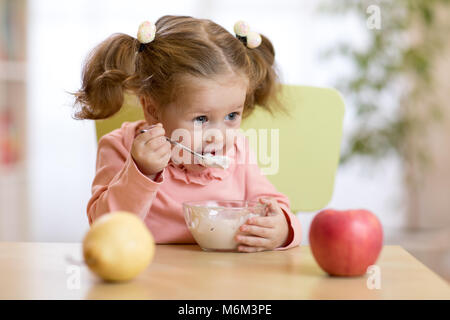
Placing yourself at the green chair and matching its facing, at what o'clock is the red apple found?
The red apple is roughly at 12 o'clock from the green chair.

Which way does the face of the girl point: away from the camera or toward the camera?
toward the camera

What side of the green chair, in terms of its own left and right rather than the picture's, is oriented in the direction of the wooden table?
front

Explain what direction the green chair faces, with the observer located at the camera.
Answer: facing the viewer

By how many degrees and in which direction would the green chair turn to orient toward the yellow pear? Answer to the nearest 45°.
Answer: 0° — it already faces it
